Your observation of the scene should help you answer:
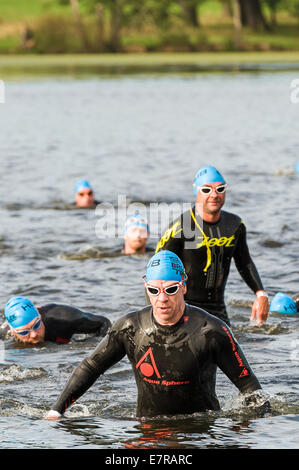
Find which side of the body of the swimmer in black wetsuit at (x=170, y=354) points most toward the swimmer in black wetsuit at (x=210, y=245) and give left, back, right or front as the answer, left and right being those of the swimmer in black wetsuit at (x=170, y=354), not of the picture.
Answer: back

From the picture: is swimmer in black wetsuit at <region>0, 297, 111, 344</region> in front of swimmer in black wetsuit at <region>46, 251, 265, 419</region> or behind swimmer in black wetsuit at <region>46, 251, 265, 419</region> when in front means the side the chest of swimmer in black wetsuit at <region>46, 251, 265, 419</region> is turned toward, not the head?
behind

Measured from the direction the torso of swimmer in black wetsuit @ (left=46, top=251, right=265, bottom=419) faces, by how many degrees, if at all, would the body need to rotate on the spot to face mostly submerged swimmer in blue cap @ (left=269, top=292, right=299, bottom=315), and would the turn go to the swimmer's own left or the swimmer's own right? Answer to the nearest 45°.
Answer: approximately 180°

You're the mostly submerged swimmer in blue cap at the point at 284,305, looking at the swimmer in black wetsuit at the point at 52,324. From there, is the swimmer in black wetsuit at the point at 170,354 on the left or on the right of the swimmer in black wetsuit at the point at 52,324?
left

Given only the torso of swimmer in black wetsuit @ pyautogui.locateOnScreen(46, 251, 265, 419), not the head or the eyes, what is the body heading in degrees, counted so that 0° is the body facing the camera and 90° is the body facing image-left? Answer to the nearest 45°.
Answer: approximately 0°
